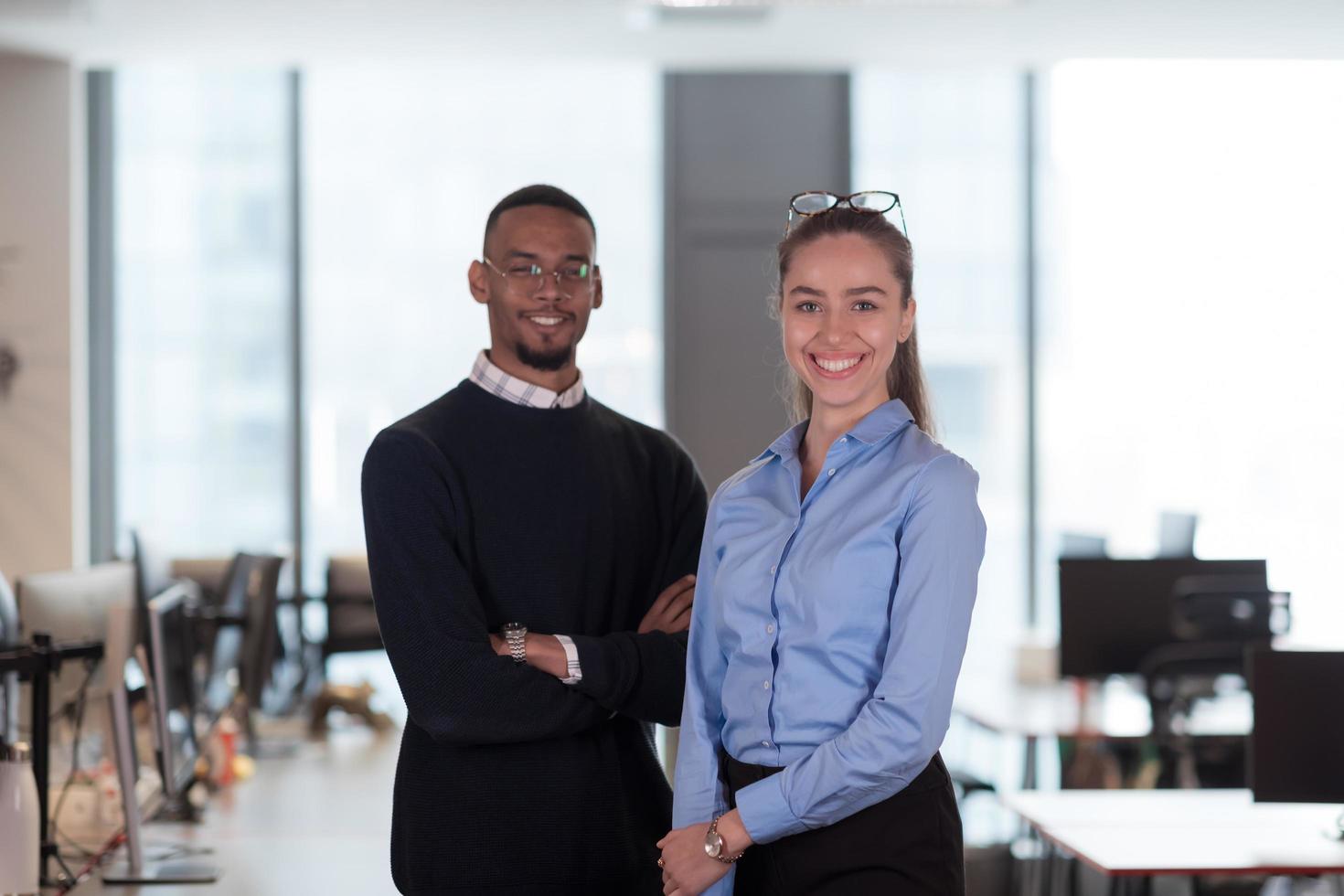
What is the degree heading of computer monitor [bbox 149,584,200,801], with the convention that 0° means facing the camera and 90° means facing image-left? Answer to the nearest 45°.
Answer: approximately 270°

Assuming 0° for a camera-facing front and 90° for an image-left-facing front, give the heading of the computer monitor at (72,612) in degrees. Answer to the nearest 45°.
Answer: approximately 180°

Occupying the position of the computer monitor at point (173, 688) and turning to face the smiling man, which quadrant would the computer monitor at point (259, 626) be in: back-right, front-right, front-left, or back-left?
back-left

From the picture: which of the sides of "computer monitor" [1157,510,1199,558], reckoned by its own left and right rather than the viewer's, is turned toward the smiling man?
back

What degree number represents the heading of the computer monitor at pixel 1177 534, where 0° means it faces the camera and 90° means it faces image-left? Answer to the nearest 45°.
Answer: approximately 180°

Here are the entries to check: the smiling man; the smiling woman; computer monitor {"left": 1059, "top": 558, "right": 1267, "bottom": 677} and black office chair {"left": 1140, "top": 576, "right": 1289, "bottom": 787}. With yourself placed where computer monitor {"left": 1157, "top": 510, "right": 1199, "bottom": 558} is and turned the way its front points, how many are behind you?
4

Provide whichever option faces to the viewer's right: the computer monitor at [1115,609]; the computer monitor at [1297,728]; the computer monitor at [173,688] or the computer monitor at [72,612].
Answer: the computer monitor at [173,688]

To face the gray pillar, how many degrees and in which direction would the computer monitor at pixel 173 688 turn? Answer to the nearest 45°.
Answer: approximately 45° to its left
